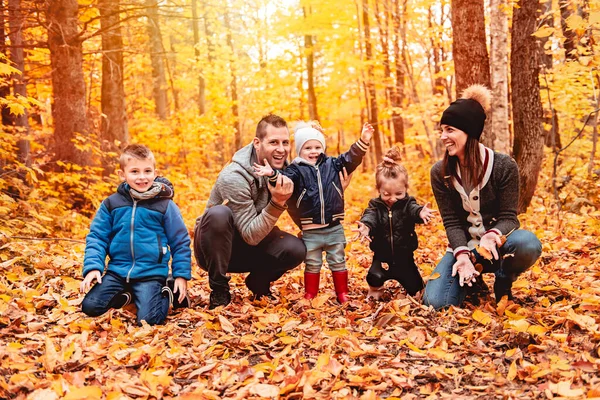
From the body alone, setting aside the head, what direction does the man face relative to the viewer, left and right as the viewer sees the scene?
facing the viewer and to the right of the viewer

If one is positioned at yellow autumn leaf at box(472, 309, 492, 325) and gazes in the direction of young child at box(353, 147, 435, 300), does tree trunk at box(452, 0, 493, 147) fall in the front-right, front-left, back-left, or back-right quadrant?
front-right

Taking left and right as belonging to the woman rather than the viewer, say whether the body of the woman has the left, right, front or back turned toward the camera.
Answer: front

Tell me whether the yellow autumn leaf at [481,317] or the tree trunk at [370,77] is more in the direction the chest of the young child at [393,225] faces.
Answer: the yellow autumn leaf

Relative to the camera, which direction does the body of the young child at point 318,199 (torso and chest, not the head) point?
toward the camera

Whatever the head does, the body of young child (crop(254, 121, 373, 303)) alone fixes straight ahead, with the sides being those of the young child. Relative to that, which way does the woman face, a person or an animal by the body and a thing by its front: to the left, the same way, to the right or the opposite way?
the same way

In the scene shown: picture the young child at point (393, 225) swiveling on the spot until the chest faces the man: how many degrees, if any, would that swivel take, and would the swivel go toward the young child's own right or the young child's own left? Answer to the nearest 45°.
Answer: approximately 90° to the young child's own right

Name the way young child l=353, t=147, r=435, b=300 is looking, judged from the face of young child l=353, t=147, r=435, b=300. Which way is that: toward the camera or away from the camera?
toward the camera

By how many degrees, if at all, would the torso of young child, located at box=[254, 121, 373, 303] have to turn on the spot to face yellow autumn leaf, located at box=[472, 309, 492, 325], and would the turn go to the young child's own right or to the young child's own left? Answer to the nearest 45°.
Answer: approximately 45° to the young child's own left

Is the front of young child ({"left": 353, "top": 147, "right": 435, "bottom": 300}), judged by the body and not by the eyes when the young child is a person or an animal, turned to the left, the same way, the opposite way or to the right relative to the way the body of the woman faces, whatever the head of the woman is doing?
the same way

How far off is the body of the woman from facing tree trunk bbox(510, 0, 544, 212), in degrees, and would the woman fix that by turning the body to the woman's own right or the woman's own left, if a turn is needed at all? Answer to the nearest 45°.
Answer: approximately 180°

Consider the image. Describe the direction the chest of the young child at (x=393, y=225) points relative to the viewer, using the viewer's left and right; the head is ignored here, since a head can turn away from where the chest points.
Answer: facing the viewer

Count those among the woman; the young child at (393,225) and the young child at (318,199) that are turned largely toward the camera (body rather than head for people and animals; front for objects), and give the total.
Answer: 3

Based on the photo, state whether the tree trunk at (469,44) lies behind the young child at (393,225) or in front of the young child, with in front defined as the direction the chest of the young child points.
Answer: behind
